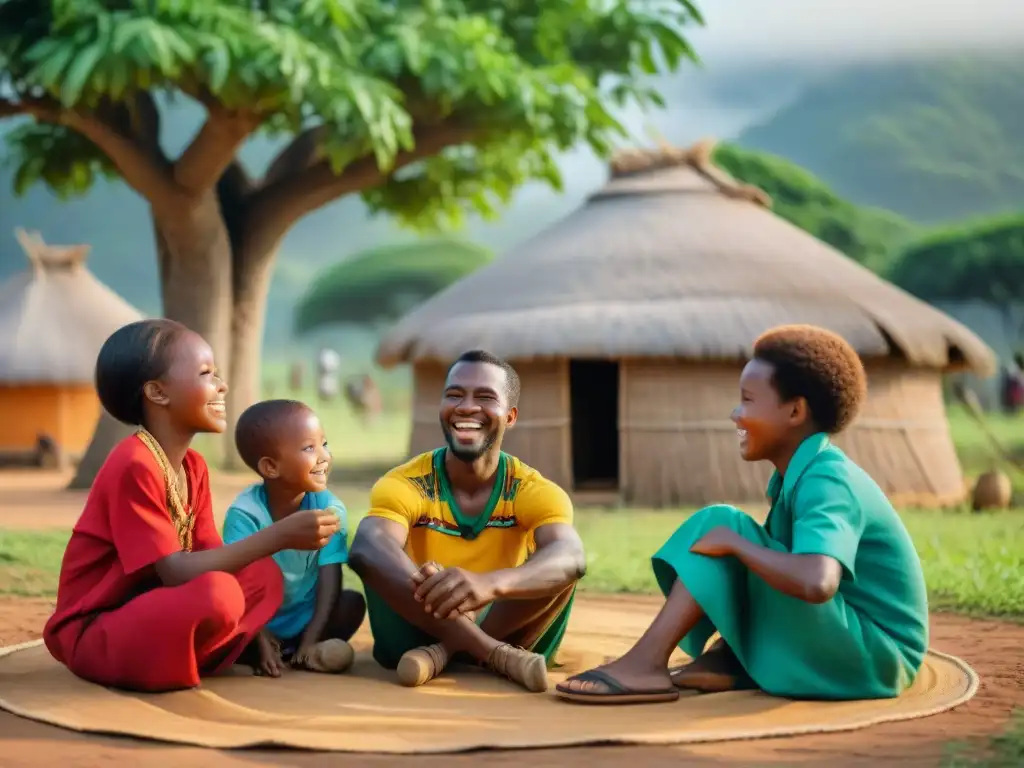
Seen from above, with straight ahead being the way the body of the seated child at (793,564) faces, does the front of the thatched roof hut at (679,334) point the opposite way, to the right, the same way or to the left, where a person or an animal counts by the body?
to the left

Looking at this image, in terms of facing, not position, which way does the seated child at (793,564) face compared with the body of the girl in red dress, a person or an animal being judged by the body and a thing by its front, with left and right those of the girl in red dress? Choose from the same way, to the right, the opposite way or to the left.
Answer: the opposite way

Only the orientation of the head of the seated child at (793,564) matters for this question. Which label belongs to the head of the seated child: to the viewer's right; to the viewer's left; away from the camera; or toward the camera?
to the viewer's left

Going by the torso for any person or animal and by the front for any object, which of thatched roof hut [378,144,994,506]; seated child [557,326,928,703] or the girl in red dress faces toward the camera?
the thatched roof hut

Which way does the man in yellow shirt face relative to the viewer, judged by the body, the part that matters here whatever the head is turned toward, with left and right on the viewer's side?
facing the viewer

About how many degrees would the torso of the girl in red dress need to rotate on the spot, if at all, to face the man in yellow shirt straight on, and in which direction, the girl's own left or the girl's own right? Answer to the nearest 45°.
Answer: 0° — they already face them

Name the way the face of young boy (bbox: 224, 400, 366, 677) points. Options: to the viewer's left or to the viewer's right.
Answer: to the viewer's right

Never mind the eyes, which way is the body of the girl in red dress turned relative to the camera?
to the viewer's right

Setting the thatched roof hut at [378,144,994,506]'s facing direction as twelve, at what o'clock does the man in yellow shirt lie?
The man in yellow shirt is roughly at 12 o'clock from the thatched roof hut.

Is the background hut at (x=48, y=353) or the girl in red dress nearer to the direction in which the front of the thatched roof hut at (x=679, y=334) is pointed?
the girl in red dress

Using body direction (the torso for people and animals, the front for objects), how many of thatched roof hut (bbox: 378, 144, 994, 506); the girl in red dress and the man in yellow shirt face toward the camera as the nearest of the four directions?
2

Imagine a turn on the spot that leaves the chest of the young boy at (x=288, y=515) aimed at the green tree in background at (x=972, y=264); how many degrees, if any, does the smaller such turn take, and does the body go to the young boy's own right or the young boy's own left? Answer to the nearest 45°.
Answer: approximately 90° to the young boy's own left

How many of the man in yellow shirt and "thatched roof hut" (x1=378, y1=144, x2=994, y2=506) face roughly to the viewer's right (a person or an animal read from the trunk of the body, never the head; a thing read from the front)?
0

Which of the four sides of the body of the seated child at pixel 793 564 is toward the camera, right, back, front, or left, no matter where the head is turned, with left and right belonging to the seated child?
left

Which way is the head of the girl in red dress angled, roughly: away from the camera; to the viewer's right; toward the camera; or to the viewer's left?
to the viewer's right

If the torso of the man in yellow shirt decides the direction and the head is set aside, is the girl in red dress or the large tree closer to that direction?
the girl in red dress

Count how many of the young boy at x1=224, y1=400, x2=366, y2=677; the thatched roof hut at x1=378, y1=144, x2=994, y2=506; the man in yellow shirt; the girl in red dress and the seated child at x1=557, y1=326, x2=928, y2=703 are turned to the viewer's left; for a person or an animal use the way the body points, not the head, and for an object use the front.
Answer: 1

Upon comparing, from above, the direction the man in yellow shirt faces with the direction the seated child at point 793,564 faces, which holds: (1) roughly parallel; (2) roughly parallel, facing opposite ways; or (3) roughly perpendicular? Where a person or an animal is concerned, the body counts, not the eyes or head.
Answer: roughly perpendicular
